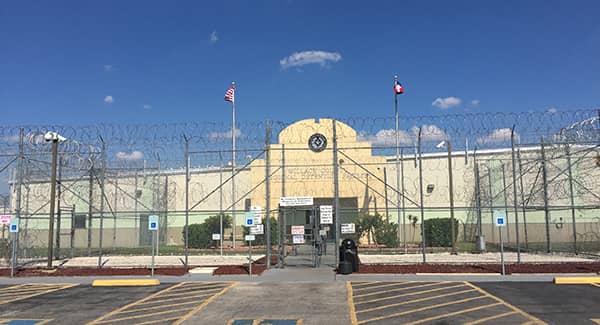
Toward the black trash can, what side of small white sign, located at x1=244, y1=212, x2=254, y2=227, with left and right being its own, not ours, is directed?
left

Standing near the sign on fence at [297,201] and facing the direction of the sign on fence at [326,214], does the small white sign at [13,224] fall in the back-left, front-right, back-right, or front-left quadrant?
back-right

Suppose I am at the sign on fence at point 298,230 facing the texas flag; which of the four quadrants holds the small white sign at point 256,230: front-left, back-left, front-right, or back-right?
back-left

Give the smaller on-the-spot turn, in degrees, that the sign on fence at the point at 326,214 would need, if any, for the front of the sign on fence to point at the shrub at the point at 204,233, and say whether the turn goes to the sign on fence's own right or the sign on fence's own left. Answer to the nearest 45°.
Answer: approximately 135° to the sign on fence's own right

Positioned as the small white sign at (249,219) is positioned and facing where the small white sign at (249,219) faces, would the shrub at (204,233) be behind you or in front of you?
behind

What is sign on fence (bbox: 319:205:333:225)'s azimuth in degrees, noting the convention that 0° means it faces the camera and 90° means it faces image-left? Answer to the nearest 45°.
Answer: approximately 0°
